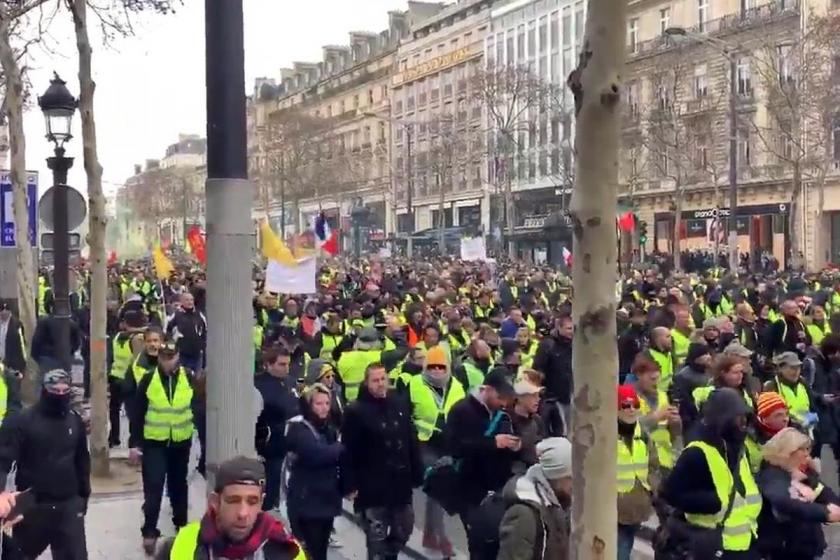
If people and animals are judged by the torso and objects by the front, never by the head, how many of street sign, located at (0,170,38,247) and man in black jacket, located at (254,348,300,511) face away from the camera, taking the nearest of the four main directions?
0

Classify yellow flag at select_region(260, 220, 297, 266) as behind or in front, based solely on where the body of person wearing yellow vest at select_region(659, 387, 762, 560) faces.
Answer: behind

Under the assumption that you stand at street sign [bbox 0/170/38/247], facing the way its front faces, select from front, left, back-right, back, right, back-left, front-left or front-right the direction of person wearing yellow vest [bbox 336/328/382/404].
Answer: front-left

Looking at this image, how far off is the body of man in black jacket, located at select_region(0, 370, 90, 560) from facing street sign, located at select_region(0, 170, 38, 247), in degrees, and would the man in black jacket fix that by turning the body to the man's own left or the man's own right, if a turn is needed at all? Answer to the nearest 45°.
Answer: approximately 180°

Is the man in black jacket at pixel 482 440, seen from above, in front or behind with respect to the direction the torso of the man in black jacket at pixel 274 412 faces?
in front

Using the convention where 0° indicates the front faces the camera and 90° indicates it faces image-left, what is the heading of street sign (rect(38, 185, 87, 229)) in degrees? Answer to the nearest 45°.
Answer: approximately 180°

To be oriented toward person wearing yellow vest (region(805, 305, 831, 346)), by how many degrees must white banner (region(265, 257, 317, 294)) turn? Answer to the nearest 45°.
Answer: approximately 45° to its left
